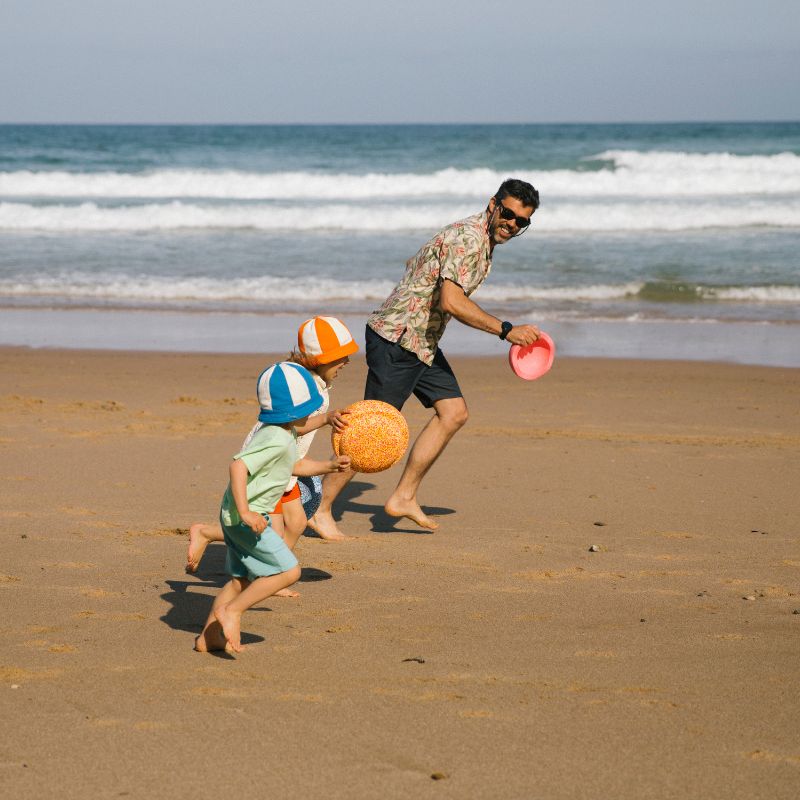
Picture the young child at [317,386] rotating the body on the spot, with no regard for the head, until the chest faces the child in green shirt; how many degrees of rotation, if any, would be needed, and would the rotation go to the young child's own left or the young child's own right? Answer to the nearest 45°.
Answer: approximately 90° to the young child's own right

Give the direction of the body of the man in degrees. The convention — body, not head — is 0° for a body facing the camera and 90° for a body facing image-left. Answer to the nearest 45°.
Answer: approximately 270°

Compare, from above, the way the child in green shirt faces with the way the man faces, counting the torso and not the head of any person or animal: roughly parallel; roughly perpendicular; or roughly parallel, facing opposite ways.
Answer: roughly parallel

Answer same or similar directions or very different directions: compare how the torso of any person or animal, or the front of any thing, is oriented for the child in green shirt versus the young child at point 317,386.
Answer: same or similar directions

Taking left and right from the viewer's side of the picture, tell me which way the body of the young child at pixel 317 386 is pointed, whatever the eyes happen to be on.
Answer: facing to the right of the viewer

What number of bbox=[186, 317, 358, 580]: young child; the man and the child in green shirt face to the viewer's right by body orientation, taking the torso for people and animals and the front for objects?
3

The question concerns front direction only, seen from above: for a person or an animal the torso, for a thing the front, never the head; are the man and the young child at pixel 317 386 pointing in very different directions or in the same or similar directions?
same or similar directions

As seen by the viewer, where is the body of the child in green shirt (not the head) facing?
to the viewer's right

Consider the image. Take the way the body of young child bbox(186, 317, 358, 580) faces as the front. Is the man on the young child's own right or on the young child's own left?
on the young child's own left
